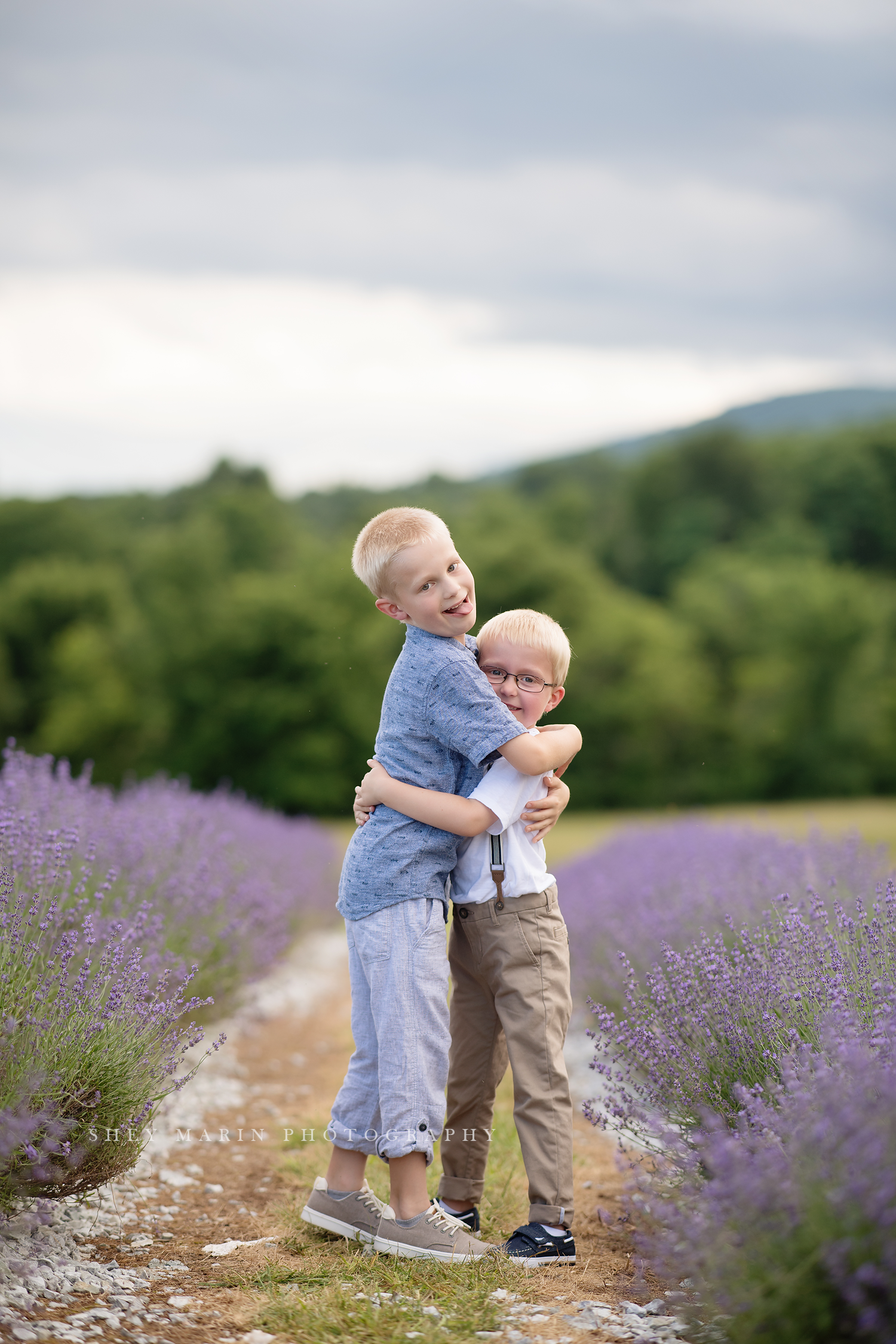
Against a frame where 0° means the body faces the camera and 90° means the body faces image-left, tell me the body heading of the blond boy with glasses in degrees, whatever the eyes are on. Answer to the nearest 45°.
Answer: approximately 45°

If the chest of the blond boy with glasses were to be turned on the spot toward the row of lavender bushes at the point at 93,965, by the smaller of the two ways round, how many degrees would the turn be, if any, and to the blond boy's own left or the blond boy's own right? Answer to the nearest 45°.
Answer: approximately 45° to the blond boy's own right

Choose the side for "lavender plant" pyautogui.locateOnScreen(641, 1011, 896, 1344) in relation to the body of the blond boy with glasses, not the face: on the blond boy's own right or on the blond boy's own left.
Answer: on the blond boy's own left

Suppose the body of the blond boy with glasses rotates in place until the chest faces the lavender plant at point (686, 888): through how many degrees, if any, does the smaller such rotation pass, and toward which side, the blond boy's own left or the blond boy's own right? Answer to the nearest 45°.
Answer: approximately 135° to the blond boy's own right
